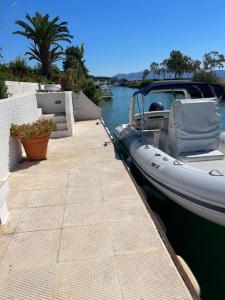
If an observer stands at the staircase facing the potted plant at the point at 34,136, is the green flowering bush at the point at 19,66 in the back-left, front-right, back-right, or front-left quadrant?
back-right

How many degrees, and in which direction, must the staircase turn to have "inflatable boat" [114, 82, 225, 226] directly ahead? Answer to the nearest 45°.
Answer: approximately 45° to its left

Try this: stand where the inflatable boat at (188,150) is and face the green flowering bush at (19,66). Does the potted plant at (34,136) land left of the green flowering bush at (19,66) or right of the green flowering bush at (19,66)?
left
